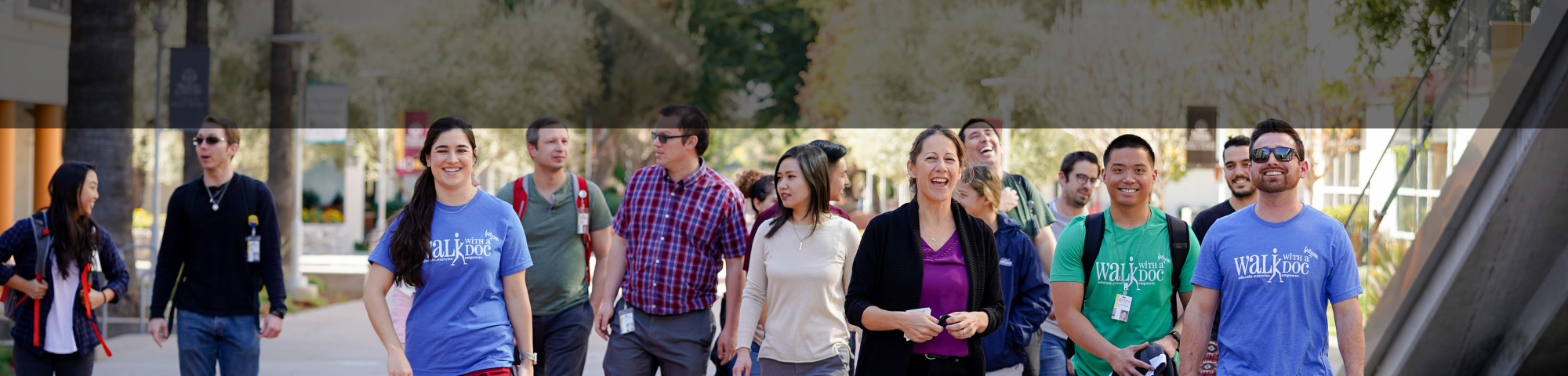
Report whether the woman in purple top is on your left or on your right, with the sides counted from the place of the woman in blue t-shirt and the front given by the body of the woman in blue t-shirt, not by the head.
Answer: on your left

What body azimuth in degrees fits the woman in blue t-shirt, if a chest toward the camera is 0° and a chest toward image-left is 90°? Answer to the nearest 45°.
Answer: approximately 0°

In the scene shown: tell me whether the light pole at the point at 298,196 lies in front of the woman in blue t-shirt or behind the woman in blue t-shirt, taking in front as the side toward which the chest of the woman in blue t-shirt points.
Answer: behind

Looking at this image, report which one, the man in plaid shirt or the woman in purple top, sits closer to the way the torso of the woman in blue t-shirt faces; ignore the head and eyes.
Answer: the woman in purple top
